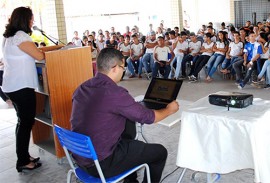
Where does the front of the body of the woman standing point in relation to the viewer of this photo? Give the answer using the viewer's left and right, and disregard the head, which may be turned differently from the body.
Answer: facing away from the viewer and to the right of the viewer

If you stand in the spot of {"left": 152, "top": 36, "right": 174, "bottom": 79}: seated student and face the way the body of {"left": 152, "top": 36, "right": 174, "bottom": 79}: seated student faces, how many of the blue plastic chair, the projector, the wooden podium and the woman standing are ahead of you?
4

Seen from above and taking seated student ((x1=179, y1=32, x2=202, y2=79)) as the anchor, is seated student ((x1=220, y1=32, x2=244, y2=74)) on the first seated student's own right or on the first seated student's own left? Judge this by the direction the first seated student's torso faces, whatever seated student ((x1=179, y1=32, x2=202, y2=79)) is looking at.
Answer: on the first seated student's own left

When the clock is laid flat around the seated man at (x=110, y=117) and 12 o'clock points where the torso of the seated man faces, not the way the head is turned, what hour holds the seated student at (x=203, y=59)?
The seated student is roughly at 11 o'clock from the seated man.

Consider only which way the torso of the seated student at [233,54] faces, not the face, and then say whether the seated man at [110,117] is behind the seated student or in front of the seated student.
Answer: in front

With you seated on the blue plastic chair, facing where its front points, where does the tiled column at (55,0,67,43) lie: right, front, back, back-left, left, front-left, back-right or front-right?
front-left

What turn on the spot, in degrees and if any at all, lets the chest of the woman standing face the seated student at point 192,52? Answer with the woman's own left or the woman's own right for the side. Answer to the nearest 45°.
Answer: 0° — they already face them

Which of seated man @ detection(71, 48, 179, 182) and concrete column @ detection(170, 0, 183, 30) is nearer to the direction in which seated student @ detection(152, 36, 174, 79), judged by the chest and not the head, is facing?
the seated man

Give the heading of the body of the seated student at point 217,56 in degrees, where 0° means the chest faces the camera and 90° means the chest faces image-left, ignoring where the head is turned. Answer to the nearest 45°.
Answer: approximately 45°

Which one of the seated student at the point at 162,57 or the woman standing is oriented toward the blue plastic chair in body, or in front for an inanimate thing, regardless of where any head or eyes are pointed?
the seated student

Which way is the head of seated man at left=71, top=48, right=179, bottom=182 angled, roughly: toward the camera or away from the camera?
away from the camera

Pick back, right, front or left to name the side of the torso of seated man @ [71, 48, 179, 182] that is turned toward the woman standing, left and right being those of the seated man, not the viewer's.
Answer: left

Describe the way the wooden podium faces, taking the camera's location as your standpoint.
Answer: facing away from the viewer and to the right of the viewer

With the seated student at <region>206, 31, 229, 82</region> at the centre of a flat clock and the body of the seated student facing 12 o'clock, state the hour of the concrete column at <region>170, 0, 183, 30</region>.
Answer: The concrete column is roughly at 4 o'clock from the seated student.
